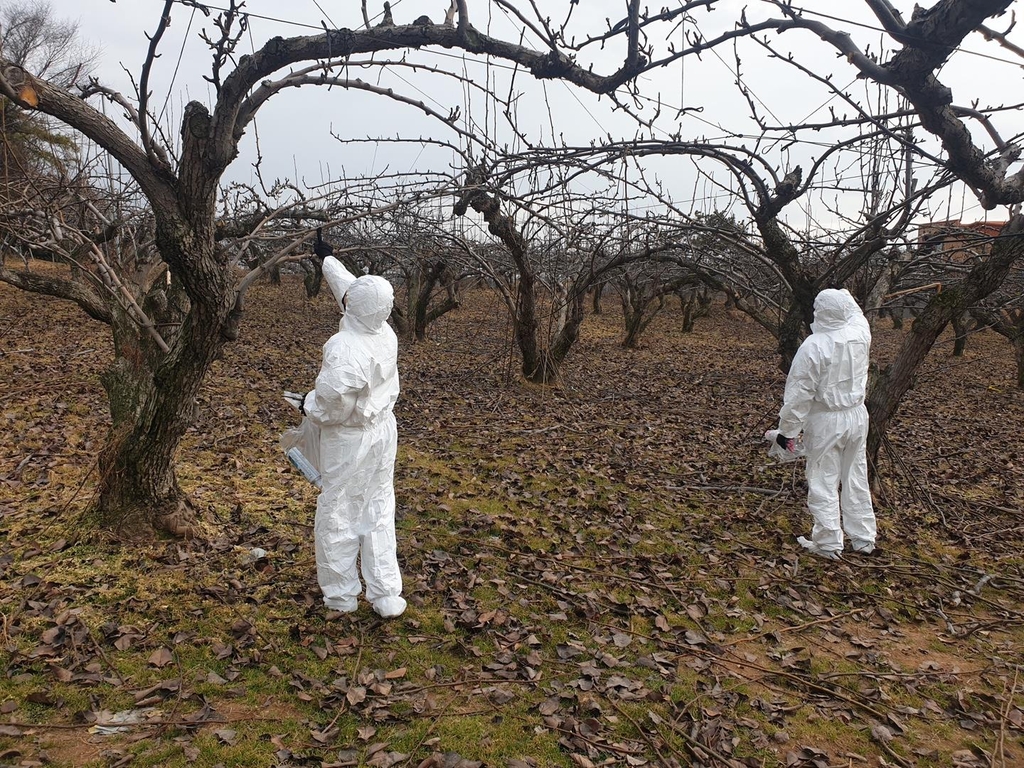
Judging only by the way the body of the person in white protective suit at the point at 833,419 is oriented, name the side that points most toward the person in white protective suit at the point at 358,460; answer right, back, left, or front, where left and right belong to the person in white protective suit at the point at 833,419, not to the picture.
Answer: left

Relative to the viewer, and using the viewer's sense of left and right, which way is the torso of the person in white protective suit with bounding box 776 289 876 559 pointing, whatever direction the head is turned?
facing away from the viewer and to the left of the viewer

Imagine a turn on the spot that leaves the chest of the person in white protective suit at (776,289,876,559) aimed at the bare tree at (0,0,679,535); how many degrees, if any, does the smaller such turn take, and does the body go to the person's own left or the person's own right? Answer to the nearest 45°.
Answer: approximately 90° to the person's own left

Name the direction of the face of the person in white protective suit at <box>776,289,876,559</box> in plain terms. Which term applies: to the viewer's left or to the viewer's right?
to the viewer's left

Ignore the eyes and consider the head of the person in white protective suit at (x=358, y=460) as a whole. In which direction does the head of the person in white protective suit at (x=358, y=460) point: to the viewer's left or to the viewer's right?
to the viewer's left
